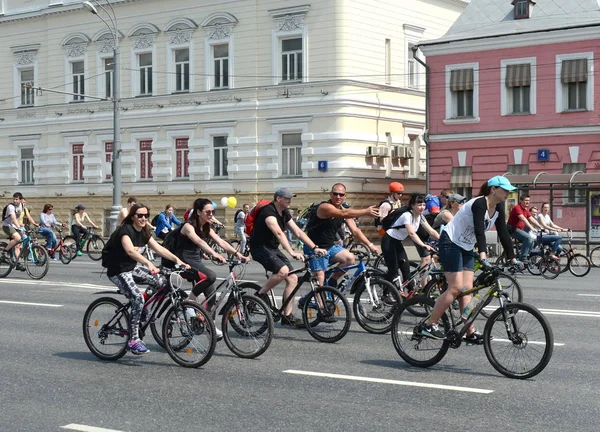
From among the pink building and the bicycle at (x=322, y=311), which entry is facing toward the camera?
the pink building

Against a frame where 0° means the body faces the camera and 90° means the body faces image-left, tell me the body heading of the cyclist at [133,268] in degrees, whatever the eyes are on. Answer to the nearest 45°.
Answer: approximately 315°

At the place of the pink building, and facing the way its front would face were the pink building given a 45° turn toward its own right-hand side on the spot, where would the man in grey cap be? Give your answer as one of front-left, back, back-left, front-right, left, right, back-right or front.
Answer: front-left

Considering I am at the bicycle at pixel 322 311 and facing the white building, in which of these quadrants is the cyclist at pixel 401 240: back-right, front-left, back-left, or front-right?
front-right

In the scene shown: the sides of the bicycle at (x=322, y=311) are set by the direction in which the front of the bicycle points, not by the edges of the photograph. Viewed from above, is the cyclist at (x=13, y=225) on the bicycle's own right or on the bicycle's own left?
on the bicycle's own left

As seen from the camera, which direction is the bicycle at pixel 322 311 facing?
to the viewer's right

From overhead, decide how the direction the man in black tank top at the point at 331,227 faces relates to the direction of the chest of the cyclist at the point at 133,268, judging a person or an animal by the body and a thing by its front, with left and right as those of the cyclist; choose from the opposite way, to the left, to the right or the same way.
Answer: the same way

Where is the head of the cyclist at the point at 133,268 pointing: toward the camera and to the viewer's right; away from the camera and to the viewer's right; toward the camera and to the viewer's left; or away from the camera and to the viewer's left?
toward the camera and to the viewer's right

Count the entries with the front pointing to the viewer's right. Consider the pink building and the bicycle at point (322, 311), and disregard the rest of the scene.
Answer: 1

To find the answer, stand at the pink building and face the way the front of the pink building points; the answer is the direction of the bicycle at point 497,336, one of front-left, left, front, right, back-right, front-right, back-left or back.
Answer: front

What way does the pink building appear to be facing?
toward the camera

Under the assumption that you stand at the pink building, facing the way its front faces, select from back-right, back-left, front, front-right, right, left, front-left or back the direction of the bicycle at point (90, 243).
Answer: front-right
